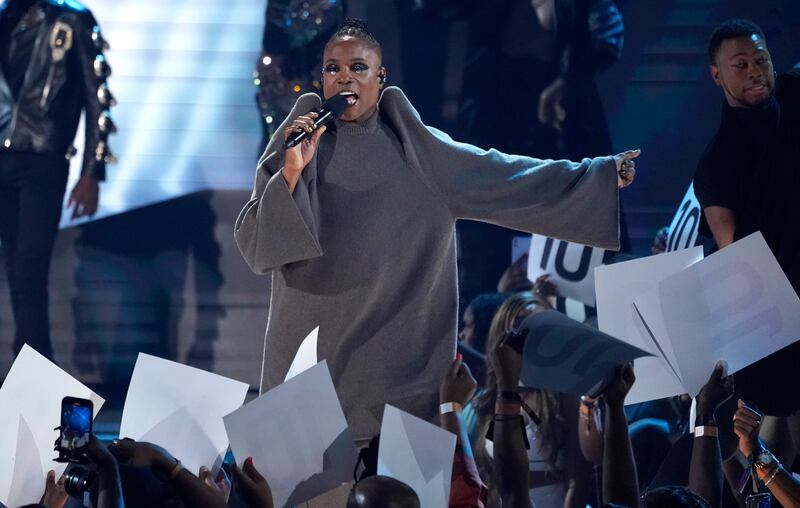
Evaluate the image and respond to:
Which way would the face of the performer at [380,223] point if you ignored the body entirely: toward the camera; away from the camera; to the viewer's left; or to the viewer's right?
toward the camera

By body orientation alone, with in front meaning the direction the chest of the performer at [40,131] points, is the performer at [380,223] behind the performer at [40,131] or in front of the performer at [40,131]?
in front

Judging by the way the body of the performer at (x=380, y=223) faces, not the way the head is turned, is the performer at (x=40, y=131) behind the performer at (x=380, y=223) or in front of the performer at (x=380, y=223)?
behind

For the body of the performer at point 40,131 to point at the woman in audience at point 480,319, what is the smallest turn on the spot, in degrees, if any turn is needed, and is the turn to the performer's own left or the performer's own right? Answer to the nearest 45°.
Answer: approximately 45° to the performer's own left

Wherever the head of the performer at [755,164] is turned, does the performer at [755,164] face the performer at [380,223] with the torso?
no

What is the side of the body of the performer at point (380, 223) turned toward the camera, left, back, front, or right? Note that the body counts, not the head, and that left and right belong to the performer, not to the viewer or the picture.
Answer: front

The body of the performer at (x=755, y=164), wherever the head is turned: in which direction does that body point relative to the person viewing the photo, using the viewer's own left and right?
facing the viewer and to the right of the viewer

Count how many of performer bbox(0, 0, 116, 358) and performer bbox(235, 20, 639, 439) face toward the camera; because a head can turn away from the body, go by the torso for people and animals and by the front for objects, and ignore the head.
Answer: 2

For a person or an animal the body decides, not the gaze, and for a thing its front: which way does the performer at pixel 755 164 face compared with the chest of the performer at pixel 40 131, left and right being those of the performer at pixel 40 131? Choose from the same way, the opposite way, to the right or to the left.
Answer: the same way

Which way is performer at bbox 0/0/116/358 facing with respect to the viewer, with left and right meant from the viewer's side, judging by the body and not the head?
facing the viewer

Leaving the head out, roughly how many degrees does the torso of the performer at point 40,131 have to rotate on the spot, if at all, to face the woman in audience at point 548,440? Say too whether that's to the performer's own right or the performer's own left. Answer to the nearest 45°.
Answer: approximately 45° to the performer's own left

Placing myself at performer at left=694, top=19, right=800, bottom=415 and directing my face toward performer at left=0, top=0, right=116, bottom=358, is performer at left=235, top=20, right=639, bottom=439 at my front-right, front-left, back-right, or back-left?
front-left

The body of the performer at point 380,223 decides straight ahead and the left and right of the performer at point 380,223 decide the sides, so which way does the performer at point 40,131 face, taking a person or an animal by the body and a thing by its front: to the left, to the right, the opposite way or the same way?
the same way

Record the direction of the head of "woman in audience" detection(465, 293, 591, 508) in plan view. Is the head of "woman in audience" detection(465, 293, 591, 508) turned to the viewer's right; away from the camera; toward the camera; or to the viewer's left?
away from the camera
